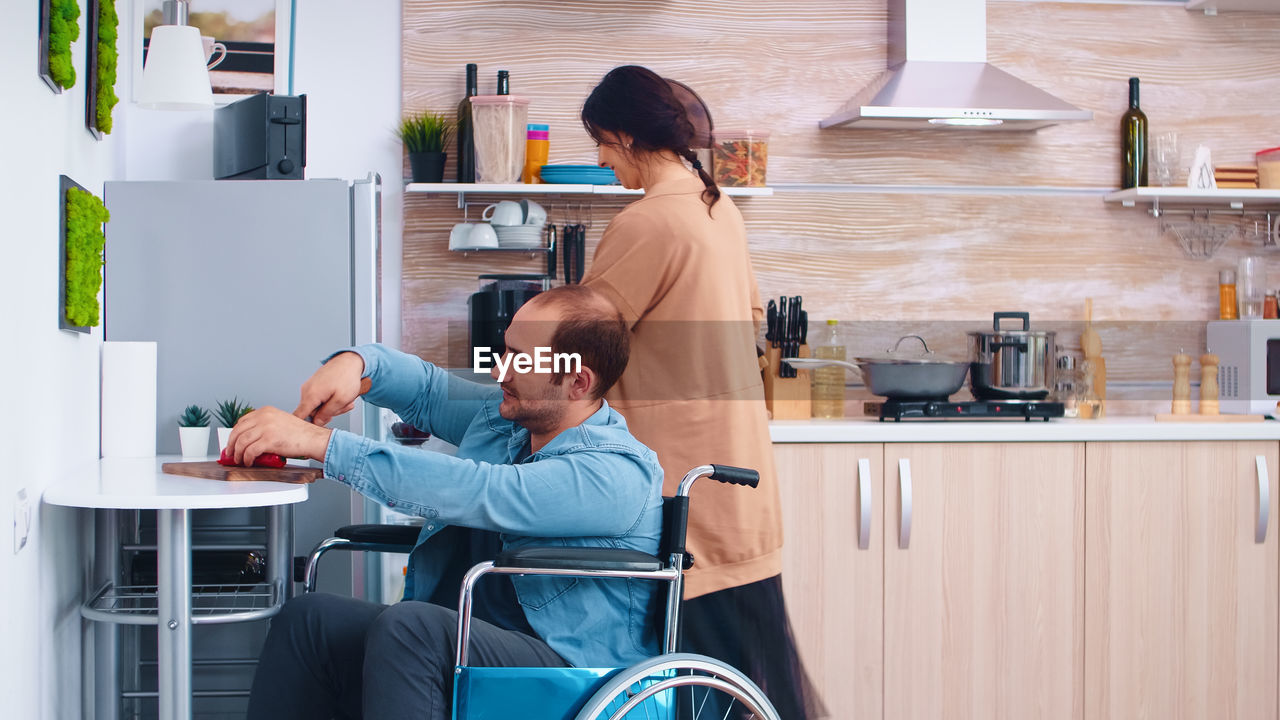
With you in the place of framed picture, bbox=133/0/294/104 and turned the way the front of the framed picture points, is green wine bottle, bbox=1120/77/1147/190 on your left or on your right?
on your left

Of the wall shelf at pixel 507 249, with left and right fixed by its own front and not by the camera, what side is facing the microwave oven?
left

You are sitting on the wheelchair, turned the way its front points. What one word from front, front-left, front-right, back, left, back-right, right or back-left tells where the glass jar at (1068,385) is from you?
back

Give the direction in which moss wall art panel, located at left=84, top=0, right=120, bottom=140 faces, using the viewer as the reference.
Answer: facing to the right of the viewer

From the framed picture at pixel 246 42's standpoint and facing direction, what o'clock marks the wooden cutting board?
The wooden cutting board is roughly at 12 o'clock from the framed picture.

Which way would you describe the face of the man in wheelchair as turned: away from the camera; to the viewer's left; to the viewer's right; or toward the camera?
to the viewer's left

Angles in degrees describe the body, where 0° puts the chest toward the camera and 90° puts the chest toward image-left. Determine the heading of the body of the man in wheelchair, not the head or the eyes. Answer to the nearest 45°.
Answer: approximately 45°

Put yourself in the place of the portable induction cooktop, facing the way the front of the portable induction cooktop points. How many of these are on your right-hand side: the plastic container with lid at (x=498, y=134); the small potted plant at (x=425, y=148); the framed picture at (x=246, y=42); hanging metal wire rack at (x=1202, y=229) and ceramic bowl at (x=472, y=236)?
4

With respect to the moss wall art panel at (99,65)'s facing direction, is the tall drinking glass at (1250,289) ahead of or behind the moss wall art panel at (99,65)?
ahead
